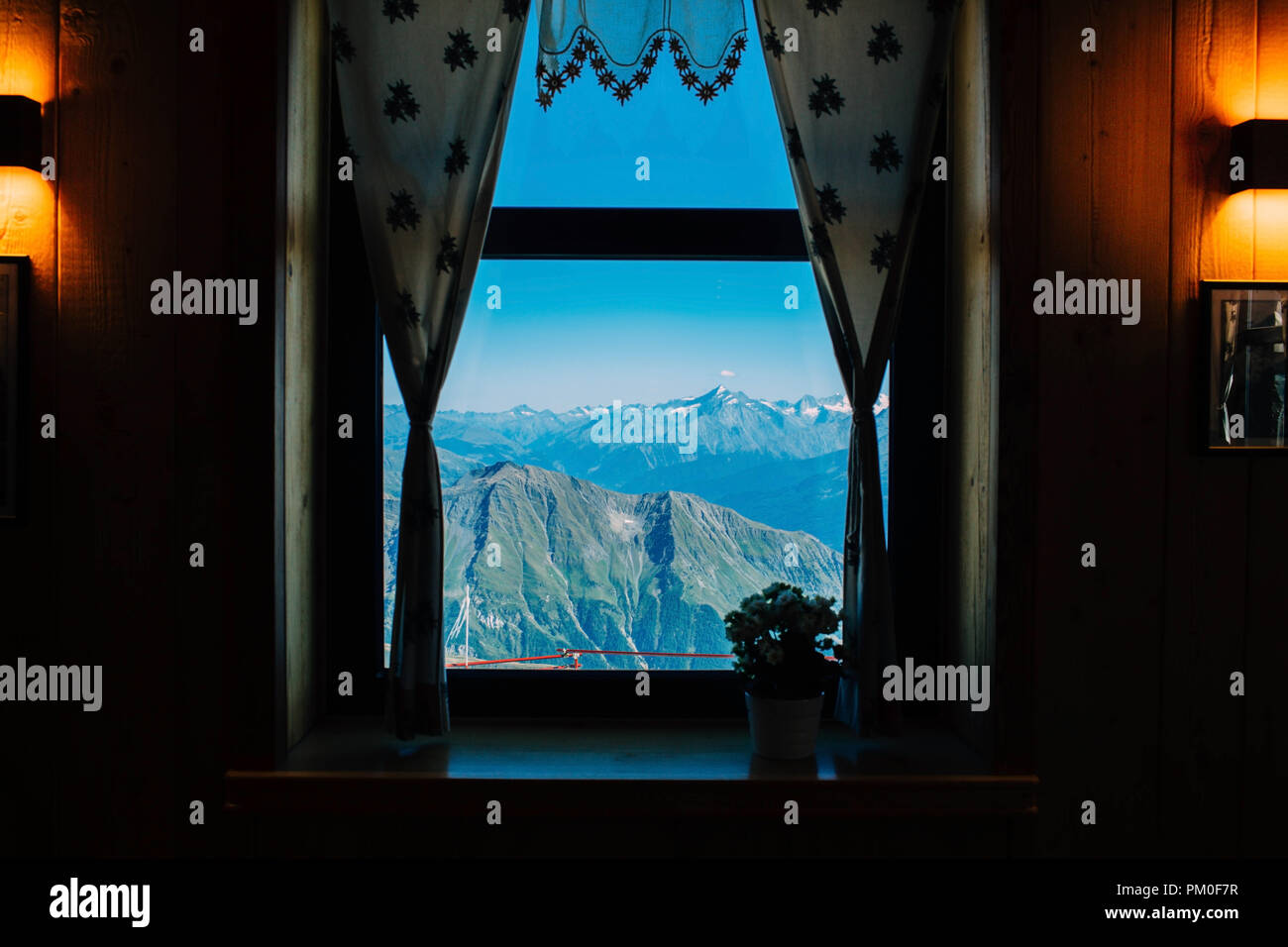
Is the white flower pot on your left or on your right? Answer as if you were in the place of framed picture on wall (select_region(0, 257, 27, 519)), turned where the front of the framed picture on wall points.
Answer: on your left

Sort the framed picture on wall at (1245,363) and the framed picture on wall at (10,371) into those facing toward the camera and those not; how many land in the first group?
2

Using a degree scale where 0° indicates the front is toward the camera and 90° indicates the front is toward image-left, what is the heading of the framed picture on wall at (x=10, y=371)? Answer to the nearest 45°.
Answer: approximately 0°

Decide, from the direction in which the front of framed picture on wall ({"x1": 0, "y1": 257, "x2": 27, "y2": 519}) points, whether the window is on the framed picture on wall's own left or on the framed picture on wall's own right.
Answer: on the framed picture on wall's own left
